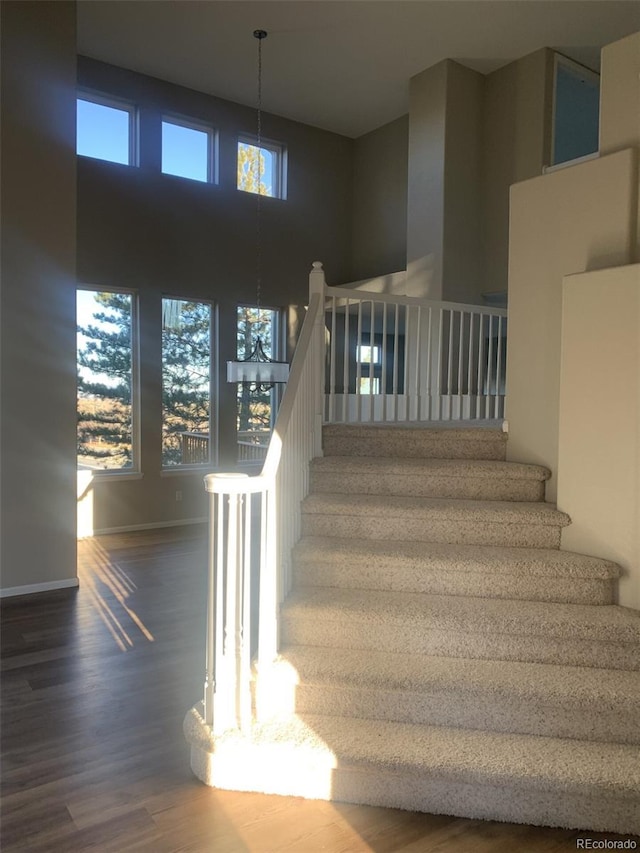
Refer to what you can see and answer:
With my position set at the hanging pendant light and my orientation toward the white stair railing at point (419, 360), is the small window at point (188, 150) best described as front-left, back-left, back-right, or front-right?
back-left

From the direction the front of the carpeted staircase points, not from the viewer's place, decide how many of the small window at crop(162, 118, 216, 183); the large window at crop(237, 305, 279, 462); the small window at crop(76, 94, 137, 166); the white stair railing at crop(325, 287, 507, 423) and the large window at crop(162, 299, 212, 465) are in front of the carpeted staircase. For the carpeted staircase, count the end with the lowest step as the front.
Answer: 0

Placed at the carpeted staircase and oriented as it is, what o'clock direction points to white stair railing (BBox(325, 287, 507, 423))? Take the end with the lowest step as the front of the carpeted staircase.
The white stair railing is roughly at 6 o'clock from the carpeted staircase.

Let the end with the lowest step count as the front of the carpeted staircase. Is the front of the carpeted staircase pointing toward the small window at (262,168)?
no

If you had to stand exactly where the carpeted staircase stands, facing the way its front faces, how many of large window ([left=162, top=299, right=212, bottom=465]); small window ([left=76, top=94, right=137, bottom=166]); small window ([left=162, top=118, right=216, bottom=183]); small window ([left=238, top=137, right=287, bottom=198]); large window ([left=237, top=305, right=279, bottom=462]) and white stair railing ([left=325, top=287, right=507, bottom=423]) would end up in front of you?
0

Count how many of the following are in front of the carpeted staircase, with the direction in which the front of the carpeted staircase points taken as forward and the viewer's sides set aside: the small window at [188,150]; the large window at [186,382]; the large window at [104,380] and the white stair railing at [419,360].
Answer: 0

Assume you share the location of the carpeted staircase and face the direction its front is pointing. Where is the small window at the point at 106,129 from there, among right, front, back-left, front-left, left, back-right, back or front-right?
back-right

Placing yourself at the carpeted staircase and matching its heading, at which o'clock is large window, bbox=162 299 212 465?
The large window is roughly at 5 o'clock from the carpeted staircase.

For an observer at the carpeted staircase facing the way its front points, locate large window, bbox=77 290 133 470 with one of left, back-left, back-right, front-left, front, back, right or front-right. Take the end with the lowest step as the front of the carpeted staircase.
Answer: back-right

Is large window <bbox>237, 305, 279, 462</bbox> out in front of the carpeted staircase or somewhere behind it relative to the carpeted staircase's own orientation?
behind

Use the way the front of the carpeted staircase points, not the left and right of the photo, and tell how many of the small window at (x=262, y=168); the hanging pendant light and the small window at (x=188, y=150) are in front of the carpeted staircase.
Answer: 0

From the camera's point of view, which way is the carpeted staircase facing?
toward the camera

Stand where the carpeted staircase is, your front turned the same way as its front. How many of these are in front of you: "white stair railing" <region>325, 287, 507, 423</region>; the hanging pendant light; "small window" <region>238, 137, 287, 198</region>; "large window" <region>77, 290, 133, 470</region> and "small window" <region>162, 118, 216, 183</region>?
0

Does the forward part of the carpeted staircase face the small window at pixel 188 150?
no
